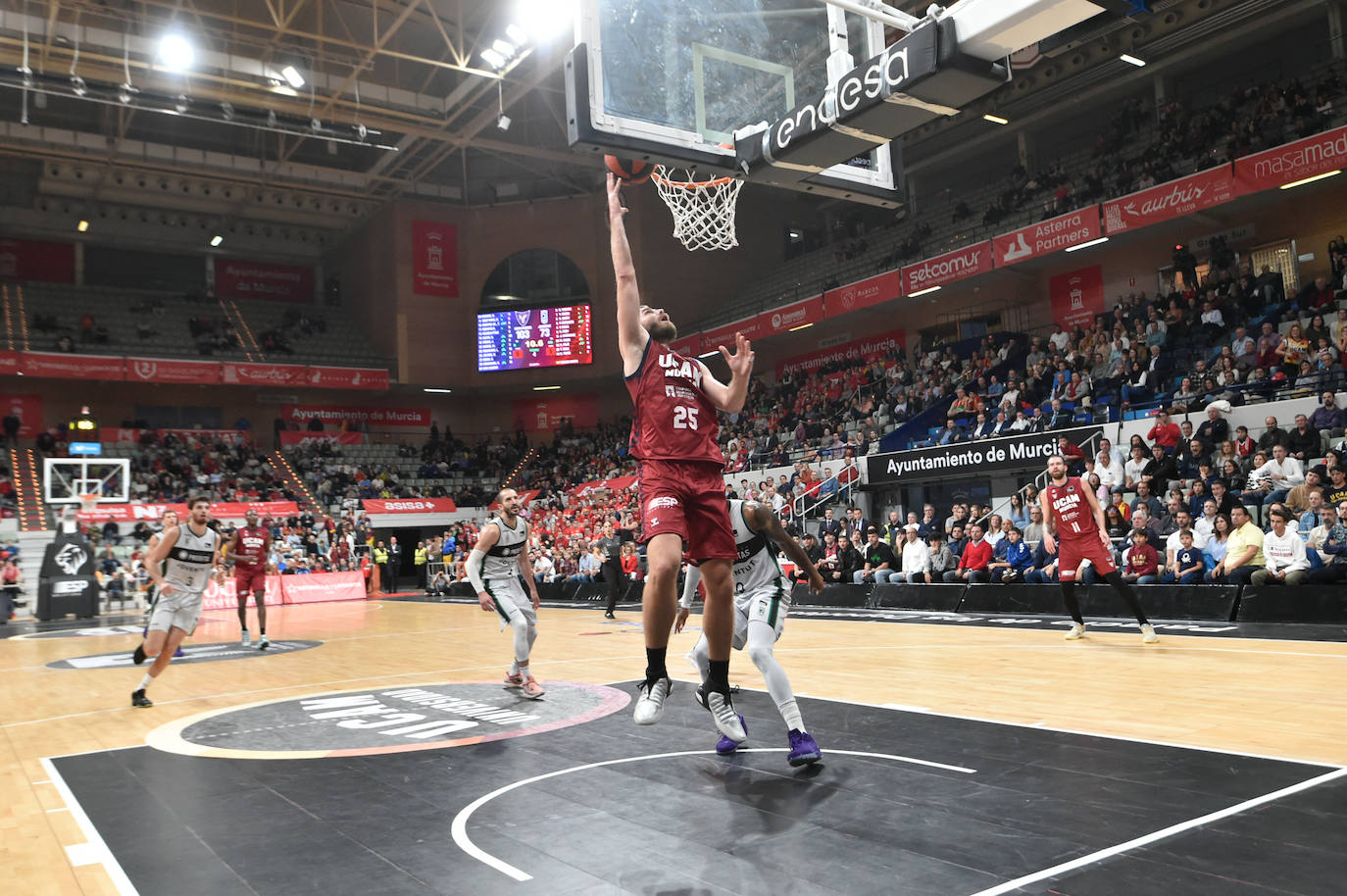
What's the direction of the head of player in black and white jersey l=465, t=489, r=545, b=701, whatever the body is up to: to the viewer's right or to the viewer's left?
to the viewer's right

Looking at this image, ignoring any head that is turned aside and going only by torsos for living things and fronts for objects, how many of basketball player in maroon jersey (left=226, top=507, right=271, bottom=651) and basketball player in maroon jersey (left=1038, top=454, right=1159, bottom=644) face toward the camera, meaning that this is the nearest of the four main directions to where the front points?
2

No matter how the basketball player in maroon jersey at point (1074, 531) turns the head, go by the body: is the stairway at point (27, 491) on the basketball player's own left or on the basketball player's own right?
on the basketball player's own right

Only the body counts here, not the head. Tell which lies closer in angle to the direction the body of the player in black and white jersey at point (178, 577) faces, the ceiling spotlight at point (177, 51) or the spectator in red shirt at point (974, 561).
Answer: the spectator in red shirt

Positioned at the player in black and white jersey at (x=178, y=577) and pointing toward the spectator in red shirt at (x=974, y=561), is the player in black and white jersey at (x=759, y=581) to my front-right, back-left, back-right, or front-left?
front-right

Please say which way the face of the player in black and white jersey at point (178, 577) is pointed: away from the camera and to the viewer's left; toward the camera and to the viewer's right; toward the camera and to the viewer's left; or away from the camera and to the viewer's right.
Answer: toward the camera and to the viewer's right

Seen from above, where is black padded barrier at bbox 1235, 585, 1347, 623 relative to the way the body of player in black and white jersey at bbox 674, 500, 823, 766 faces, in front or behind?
behind

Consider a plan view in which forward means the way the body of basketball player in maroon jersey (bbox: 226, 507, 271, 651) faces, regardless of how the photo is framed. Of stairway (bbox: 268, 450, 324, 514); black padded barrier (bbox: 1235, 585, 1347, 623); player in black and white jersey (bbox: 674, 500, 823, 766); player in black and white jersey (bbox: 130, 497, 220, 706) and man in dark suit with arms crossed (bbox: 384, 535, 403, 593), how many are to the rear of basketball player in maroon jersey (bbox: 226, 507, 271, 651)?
2

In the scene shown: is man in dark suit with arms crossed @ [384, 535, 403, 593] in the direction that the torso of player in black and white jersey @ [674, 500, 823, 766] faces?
no

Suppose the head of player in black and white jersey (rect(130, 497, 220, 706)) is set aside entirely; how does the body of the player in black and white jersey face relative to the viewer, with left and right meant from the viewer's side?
facing the viewer and to the right of the viewer

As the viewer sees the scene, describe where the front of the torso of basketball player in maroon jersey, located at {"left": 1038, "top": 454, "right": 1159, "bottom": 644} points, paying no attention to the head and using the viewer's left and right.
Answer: facing the viewer

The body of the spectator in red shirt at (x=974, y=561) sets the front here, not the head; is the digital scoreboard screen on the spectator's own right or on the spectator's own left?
on the spectator's own right

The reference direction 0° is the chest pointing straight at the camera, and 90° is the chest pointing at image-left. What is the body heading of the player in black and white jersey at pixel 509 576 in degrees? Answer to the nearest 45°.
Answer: approximately 315°

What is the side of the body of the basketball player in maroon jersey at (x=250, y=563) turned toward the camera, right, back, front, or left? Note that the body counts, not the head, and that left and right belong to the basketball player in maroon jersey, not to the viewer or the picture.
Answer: front

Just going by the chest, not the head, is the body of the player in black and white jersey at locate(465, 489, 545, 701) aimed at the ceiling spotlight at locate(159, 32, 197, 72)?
no
